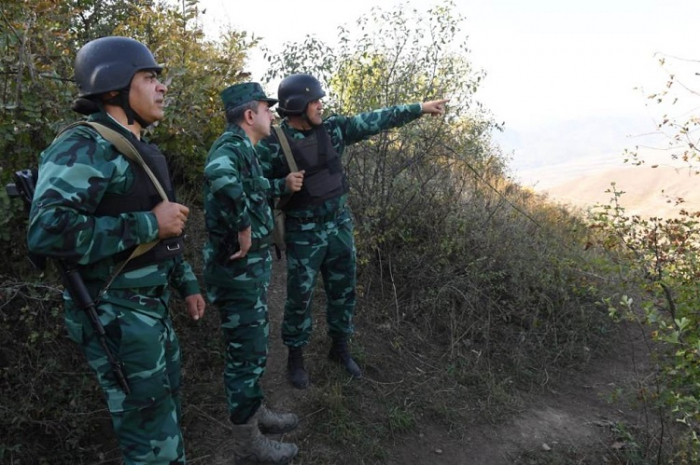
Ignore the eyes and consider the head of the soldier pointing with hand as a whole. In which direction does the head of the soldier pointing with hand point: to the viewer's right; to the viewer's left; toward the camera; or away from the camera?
to the viewer's right

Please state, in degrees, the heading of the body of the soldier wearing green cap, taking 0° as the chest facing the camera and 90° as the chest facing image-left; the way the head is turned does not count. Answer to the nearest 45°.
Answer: approximately 270°

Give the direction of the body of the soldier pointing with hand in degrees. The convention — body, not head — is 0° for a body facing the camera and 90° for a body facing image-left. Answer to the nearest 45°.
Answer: approximately 315°

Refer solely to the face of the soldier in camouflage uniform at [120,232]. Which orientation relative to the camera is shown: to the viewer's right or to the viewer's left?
to the viewer's right

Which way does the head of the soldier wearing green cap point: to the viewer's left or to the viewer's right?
to the viewer's right

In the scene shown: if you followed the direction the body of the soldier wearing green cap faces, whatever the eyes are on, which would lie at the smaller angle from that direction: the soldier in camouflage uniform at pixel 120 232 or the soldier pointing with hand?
the soldier pointing with hand

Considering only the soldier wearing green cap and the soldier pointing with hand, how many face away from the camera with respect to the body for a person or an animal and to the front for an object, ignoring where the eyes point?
0

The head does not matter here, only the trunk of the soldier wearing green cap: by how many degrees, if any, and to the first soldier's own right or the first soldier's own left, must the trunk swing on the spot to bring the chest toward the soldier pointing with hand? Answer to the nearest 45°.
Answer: approximately 45° to the first soldier's own left
